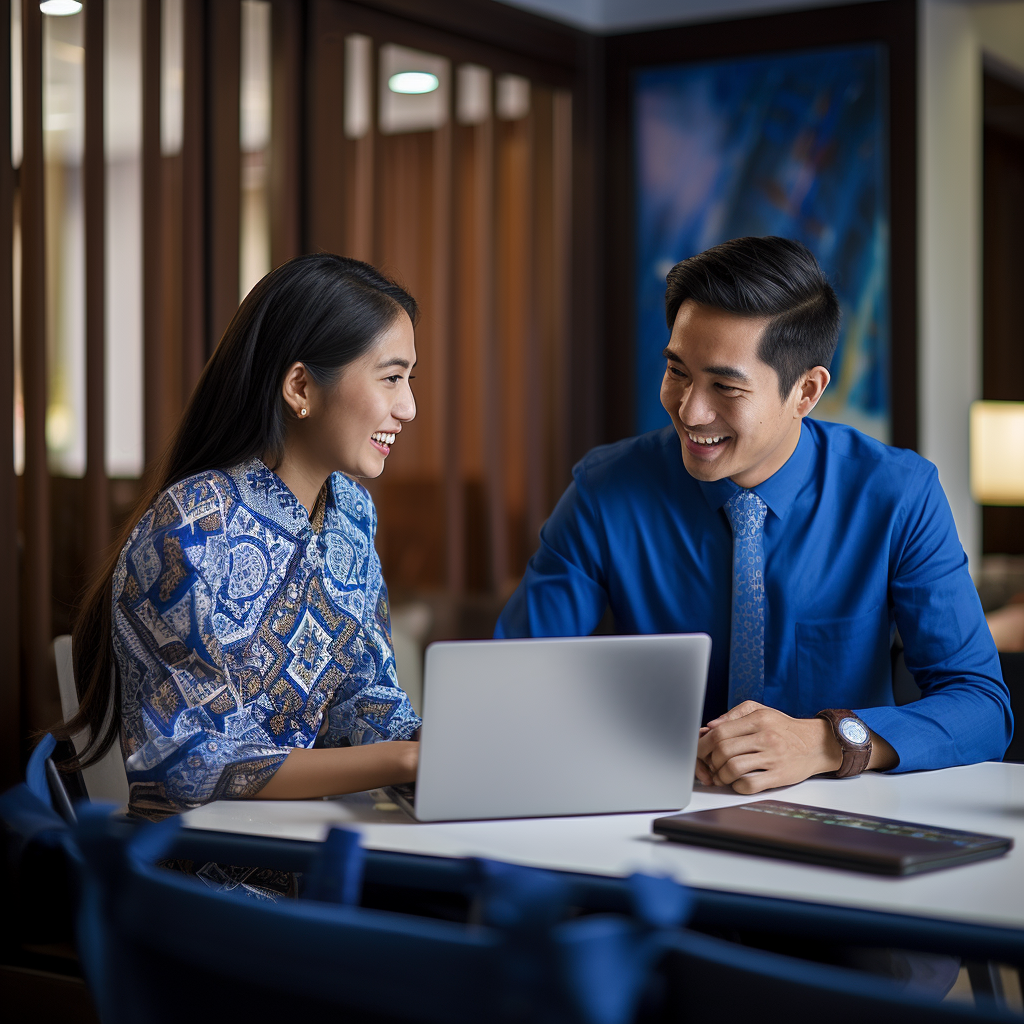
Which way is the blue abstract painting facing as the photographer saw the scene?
facing the viewer and to the left of the viewer

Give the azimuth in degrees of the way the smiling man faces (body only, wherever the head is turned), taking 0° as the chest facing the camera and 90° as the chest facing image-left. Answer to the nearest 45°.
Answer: approximately 0°

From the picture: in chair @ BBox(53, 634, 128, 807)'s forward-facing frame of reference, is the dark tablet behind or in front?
in front

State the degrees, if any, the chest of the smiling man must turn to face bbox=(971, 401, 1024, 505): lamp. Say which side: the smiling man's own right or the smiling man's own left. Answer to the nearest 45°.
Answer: approximately 180°

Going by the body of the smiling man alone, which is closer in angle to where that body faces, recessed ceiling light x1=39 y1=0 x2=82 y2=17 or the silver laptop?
the silver laptop

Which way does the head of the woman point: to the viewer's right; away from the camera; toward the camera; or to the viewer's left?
to the viewer's right

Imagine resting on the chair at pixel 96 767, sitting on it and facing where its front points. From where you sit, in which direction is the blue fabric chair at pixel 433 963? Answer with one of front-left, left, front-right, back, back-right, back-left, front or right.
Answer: front-right

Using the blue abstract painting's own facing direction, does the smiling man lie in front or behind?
in front

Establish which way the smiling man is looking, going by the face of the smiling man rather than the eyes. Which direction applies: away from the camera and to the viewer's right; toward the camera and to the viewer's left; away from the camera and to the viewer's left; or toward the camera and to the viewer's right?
toward the camera and to the viewer's left

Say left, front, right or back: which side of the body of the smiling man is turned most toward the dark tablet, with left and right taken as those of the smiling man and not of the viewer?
front
